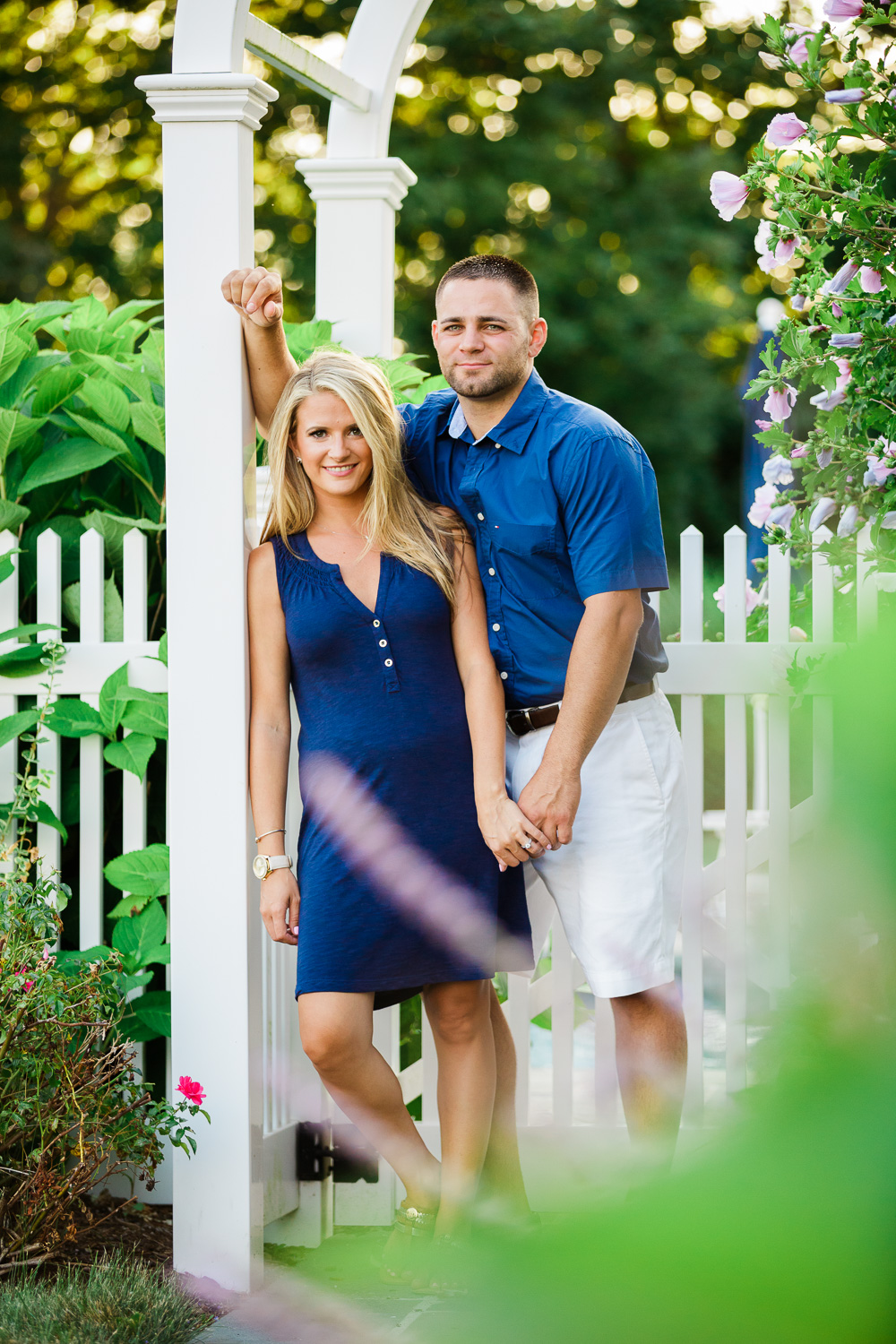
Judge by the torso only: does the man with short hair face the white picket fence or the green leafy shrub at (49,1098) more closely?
the green leafy shrub

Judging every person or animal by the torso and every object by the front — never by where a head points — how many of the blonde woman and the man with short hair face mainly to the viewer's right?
0

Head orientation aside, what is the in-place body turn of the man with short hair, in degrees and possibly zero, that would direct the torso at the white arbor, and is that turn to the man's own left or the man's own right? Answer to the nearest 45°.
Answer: approximately 45° to the man's own right

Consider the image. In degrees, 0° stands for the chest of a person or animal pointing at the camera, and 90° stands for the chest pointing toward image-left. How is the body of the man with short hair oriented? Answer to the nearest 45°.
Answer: approximately 45°

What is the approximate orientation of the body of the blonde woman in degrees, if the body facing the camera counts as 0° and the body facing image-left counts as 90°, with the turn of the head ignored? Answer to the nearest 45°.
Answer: approximately 0°
